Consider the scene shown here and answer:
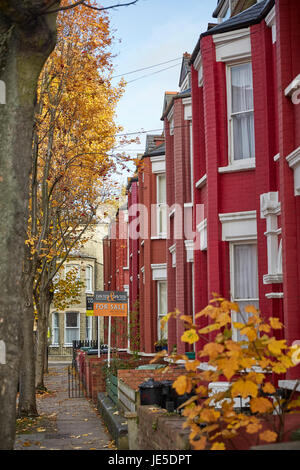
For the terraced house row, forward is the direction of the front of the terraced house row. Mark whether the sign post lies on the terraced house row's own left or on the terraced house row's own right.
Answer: on the terraced house row's own right

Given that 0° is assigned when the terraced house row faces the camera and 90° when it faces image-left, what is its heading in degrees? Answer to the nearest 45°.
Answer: approximately 90°

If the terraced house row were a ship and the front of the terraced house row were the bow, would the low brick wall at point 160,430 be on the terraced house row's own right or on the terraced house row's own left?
on the terraced house row's own left
